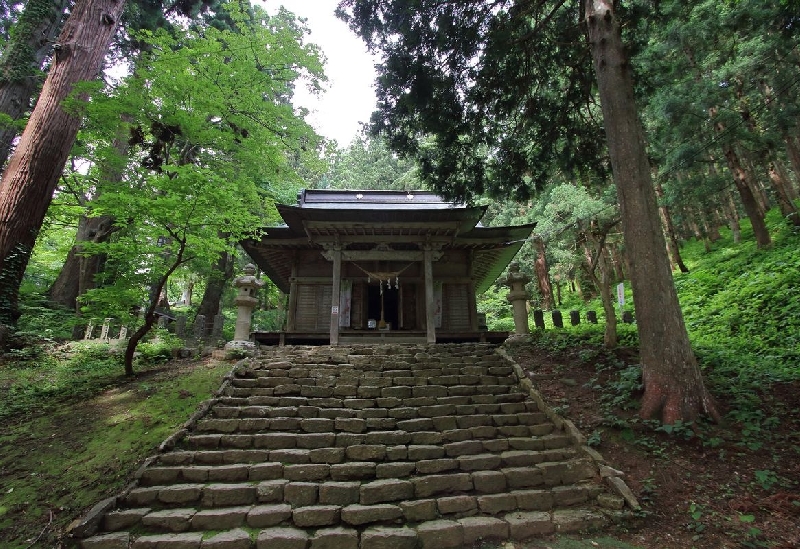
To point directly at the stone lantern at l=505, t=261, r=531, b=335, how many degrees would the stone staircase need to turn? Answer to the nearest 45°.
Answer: approximately 135° to its left

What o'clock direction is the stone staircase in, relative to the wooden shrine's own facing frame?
The stone staircase is roughly at 12 o'clock from the wooden shrine.

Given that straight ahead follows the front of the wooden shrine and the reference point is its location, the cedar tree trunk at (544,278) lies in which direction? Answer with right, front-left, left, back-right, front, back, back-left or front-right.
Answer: back-left

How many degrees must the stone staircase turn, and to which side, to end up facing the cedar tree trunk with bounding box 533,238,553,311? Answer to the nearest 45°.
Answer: approximately 135° to its left

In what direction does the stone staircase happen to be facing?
toward the camera

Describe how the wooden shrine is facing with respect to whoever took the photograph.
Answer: facing the viewer

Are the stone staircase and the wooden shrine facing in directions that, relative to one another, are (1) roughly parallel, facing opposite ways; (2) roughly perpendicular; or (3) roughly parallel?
roughly parallel

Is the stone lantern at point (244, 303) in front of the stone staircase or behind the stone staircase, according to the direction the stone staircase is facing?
behind

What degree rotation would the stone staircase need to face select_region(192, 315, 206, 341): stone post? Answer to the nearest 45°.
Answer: approximately 135° to its right

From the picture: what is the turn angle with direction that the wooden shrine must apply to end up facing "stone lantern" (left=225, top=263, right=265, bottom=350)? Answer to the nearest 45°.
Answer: approximately 45° to its right

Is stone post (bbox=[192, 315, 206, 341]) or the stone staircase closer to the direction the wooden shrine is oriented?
the stone staircase

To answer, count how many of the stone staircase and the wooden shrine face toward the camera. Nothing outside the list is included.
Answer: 2

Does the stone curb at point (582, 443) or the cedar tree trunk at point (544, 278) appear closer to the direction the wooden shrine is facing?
the stone curb

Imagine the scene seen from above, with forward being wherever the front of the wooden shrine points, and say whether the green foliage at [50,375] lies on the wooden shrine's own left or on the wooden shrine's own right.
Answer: on the wooden shrine's own right
